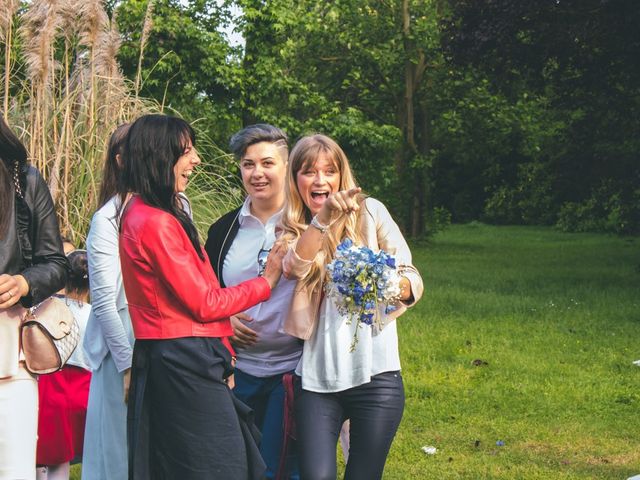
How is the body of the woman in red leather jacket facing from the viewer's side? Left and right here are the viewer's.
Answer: facing to the right of the viewer

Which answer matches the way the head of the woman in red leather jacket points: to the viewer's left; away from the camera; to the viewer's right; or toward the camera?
to the viewer's right

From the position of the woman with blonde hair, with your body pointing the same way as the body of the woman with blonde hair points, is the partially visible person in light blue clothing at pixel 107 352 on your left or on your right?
on your right

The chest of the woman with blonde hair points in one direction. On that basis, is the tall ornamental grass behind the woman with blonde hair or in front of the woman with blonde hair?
behind

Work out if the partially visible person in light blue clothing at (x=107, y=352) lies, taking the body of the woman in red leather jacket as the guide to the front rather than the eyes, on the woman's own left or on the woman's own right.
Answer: on the woman's own left
